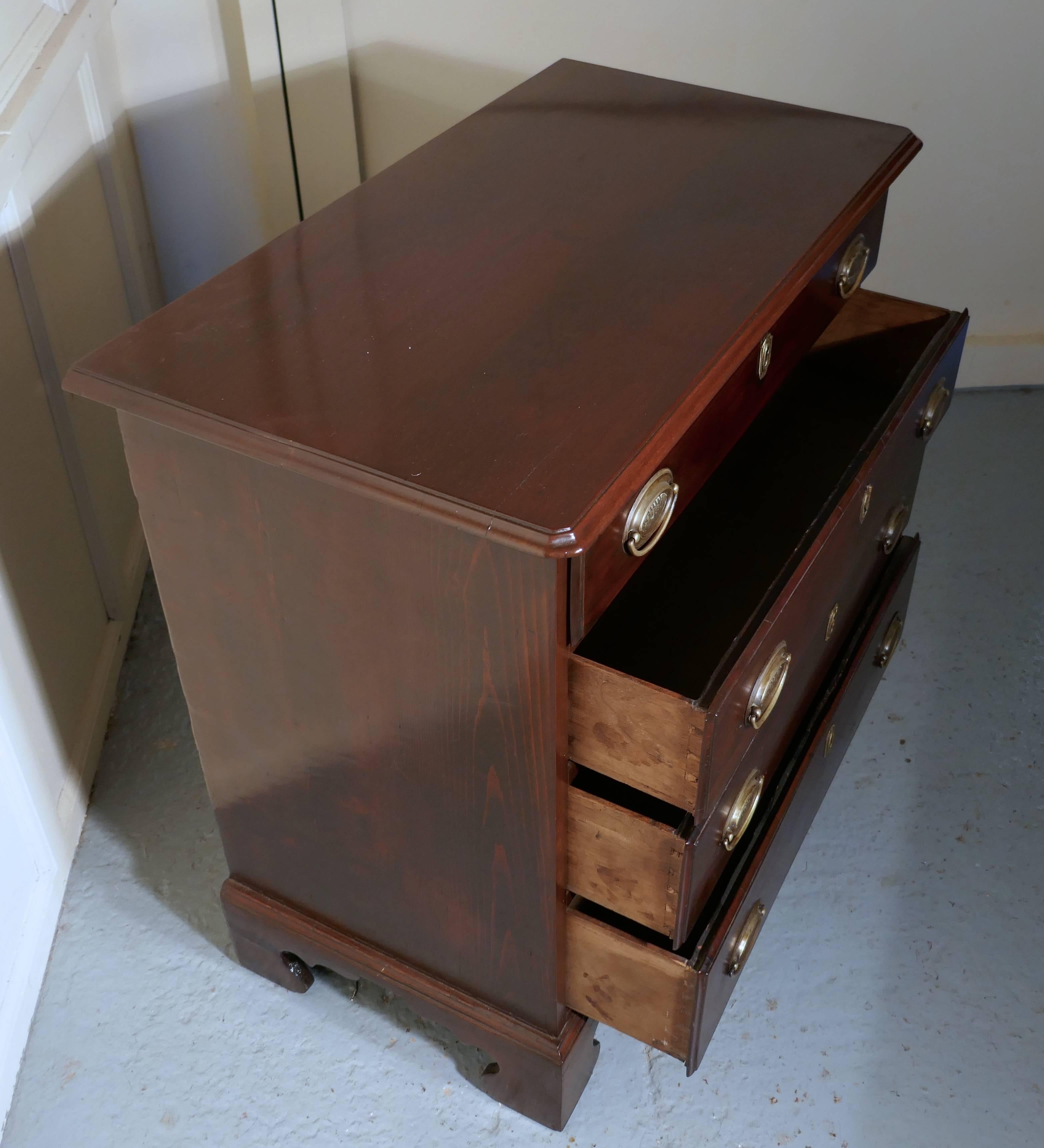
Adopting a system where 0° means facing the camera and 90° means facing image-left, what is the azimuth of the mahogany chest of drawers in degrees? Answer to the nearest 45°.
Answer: approximately 315°
